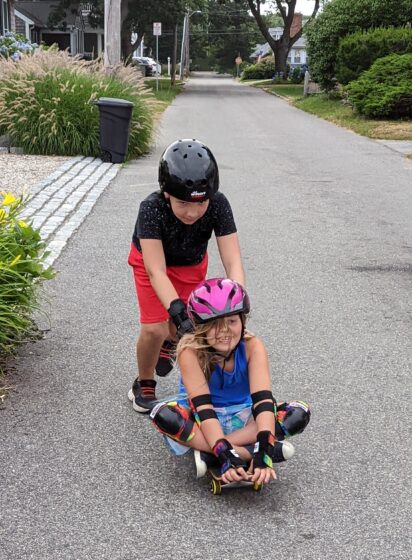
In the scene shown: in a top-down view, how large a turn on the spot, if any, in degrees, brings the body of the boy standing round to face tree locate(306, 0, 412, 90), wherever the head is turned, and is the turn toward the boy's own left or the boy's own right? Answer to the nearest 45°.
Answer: approximately 135° to the boy's own left

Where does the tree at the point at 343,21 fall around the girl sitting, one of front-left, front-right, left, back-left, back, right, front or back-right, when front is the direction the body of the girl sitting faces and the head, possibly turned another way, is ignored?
back

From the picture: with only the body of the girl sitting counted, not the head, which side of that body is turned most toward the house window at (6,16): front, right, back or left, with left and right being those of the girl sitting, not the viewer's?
back

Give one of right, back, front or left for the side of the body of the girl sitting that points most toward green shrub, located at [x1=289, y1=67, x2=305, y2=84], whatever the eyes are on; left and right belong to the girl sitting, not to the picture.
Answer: back

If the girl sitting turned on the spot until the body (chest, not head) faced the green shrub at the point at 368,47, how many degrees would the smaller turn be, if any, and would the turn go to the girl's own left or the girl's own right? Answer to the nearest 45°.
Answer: approximately 180°

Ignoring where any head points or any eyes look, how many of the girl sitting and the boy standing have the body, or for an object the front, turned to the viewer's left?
0

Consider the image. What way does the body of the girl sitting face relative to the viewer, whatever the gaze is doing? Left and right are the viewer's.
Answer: facing the viewer

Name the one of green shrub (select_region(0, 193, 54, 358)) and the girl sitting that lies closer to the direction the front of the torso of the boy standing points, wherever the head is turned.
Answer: the girl sitting

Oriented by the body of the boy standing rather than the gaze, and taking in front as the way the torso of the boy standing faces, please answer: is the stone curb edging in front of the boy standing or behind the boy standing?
behind
